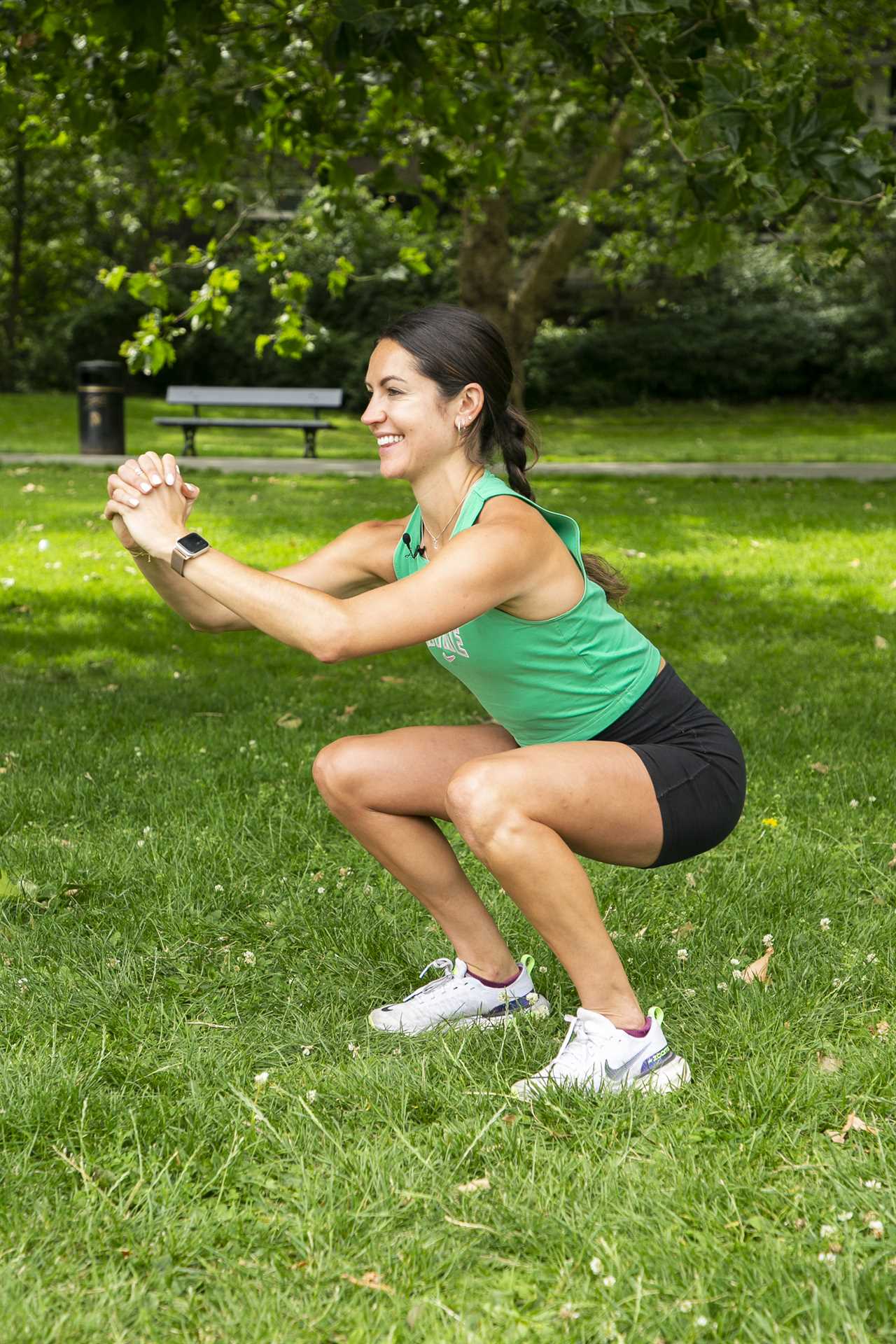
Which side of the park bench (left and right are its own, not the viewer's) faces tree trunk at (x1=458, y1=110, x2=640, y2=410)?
back

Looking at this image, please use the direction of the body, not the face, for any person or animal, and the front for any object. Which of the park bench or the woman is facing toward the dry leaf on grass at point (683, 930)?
the park bench

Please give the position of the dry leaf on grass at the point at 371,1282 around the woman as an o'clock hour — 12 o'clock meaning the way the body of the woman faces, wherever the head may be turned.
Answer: The dry leaf on grass is roughly at 11 o'clock from the woman.

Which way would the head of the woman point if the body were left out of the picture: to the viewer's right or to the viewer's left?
to the viewer's left

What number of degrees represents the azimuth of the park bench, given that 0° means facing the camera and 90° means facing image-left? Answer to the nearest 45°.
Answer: approximately 0°

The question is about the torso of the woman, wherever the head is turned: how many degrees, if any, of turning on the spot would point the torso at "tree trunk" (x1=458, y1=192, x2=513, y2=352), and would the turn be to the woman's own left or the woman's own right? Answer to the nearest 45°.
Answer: approximately 135° to the woman's own right

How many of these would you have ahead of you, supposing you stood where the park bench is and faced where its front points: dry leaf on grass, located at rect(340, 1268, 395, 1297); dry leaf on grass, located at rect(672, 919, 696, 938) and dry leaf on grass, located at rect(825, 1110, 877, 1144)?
3

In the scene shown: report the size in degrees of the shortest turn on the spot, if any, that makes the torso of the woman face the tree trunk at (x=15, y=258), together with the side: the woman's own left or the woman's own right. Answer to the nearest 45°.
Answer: approximately 135° to the woman's own right

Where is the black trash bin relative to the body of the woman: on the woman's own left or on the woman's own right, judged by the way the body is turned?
on the woman's own right
